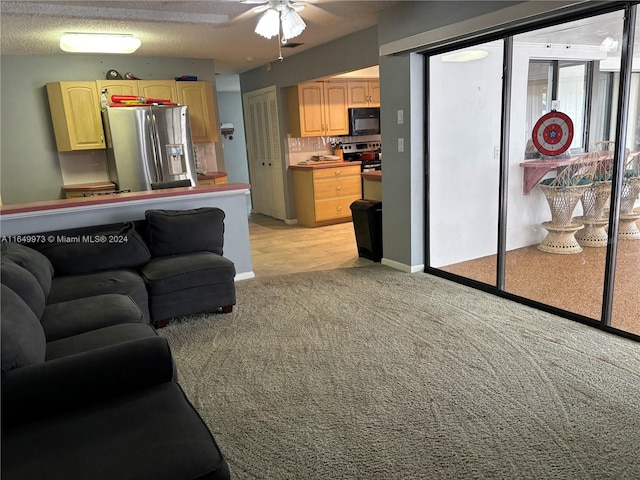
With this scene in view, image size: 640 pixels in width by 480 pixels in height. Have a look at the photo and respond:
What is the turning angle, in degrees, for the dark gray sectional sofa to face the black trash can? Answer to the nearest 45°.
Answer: approximately 90° to its left

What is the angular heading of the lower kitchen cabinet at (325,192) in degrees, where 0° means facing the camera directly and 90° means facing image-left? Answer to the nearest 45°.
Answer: approximately 315°

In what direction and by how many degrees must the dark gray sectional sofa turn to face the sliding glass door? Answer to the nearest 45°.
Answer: approximately 45° to its left

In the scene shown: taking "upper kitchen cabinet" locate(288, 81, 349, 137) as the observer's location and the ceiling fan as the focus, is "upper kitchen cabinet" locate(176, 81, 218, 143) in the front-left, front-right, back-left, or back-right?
front-right

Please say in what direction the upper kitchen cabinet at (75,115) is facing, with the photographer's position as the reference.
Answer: facing the viewer and to the right of the viewer

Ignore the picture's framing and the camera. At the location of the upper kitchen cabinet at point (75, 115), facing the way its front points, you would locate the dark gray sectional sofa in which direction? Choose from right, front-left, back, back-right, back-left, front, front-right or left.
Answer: front-right

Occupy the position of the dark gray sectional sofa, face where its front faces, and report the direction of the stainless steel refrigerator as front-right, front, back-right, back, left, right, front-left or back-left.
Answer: back-left

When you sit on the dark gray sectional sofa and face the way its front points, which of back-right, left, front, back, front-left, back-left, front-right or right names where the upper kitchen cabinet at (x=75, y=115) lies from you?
back-left

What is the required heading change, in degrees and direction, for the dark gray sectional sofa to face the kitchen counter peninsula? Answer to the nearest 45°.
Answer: approximately 135° to its left

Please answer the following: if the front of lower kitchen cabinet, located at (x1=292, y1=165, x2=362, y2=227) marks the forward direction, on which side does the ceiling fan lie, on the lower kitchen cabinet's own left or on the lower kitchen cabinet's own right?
on the lower kitchen cabinet's own right

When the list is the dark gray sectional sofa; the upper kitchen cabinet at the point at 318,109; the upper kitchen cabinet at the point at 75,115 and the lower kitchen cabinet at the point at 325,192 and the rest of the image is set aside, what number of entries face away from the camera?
0

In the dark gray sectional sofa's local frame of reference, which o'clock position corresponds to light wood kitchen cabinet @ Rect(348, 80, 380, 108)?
The light wood kitchen cabinet is roughly at 9 o'clock from the dark gray sectional sofa.
